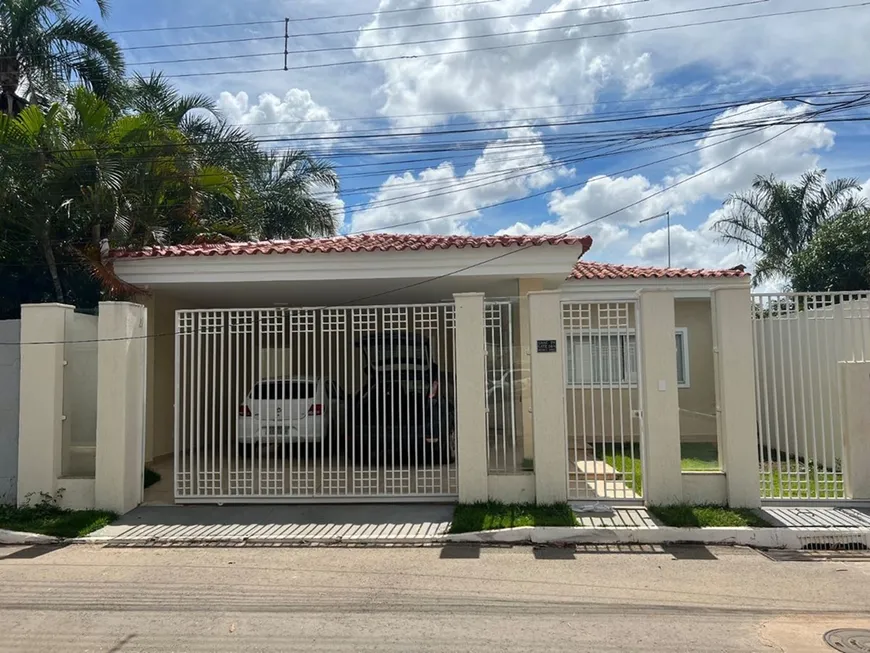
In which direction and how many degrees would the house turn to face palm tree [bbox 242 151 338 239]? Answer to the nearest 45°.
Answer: approximately 180°

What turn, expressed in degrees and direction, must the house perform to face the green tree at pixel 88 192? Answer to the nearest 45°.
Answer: approximately 135° to its right

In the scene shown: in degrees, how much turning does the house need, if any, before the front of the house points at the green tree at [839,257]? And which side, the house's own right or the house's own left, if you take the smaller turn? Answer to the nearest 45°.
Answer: approximately 135° to the house's own left

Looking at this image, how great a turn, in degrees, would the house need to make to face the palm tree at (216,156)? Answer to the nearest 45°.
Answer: approximately 135° to its right

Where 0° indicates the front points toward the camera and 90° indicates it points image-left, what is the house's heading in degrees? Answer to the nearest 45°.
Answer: approximately 0°

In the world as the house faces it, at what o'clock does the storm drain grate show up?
The storm drain grate is roughly at 10 o'clock from the house.

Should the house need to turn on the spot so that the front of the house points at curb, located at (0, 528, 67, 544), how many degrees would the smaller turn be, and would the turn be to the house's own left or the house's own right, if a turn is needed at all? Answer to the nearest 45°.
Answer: approximately 90° to the house's own right

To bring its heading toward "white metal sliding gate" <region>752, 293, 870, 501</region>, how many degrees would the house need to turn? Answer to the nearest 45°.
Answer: approximately 90° to its left

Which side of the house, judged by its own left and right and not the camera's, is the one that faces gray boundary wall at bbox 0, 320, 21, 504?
right

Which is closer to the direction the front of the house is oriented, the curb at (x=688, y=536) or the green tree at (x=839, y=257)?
the curb
